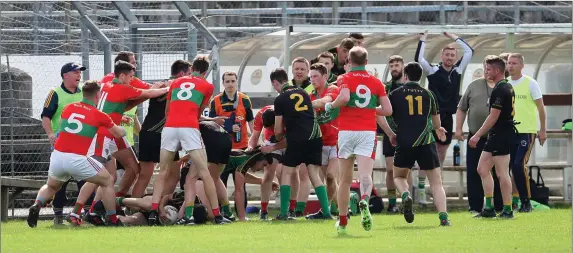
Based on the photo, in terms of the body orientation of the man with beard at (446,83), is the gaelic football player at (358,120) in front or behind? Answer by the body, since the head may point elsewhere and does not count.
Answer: in front

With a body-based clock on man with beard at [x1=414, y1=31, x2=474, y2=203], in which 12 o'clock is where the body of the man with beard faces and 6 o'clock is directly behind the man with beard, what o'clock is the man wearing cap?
The man wearing cap is roughly at 2 o'clock from the man with beard.

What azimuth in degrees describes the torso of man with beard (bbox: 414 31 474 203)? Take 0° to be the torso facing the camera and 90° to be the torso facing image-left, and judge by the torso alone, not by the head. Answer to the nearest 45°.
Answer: approximately 0°
